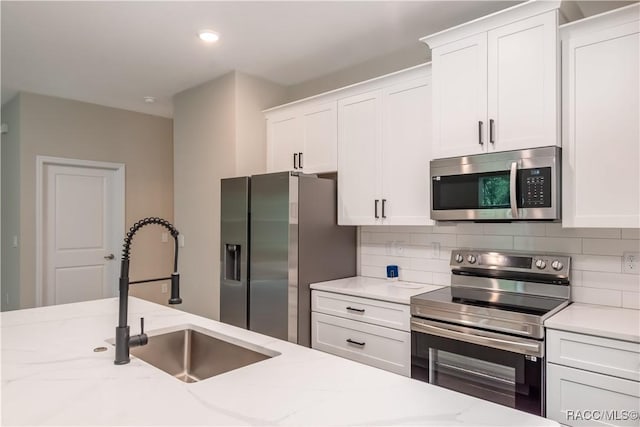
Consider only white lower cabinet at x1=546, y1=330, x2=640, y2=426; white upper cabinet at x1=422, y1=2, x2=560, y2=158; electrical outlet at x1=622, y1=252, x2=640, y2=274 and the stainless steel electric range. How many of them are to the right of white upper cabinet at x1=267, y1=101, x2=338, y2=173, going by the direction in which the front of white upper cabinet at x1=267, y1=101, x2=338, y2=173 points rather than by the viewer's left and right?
0

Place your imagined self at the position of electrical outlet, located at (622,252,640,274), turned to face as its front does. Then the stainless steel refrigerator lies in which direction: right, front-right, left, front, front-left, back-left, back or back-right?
right

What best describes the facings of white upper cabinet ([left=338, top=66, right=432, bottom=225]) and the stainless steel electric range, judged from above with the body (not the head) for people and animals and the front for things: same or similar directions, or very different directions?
same or similar directions

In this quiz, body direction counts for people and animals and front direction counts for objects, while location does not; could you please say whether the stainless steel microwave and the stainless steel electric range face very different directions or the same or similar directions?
same or similar directions

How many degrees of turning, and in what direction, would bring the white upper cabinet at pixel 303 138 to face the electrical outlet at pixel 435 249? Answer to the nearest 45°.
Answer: approximately 90° to its left

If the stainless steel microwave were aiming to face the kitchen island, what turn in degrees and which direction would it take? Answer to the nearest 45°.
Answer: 0° — it already faces it

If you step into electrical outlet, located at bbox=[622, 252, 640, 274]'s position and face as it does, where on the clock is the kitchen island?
The kitchen island is roughly at 1 o'clock from the electrical outlet.

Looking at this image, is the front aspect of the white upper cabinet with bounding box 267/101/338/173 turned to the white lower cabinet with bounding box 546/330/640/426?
no

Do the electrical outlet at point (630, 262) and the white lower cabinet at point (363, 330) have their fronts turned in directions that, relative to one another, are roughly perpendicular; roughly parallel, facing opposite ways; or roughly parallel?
roughly parallel

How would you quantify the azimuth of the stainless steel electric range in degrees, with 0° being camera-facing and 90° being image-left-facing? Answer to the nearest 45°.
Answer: approximately 45°

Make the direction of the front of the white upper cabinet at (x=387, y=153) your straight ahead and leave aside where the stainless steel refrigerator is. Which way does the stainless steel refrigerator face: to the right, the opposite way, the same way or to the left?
the same way

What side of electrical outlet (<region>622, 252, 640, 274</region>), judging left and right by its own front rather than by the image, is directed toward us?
front

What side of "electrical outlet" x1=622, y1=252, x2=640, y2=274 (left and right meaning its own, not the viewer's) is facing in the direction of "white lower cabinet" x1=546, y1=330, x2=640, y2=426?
front

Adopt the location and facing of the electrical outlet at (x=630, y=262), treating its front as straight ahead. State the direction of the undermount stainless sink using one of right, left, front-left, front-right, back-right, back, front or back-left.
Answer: front-right

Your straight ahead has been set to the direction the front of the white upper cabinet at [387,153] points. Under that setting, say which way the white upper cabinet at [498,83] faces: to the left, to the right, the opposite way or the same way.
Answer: the same way

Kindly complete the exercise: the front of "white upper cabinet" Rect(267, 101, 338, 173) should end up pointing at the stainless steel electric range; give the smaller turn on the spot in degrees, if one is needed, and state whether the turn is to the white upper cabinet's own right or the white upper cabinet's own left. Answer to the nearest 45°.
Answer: approximately 90° to the white upper cabinet's own left

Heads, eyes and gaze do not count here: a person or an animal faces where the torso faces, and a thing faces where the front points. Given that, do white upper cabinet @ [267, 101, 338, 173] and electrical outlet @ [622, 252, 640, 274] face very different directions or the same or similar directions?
same or similar directions

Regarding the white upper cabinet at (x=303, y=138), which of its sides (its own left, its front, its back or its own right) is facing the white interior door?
right
